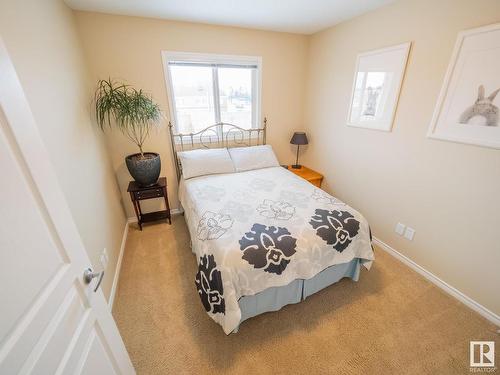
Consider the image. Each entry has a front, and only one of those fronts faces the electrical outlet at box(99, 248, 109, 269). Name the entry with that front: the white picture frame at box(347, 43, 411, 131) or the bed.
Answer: the white picture frame

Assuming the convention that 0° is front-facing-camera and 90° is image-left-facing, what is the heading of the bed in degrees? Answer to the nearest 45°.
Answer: approximately 315°

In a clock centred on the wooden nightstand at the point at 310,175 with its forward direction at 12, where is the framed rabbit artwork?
The framed rabbit artwork is roughly at 12 o'clock from the wooden nightstand.

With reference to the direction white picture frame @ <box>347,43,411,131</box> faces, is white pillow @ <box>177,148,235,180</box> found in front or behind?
in front

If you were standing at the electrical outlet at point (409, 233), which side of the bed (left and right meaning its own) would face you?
left

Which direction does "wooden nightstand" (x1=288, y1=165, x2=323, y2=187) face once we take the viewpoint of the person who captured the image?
facing the viewer and to the right of the viewer

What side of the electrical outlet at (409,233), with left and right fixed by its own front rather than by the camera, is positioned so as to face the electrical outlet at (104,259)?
front

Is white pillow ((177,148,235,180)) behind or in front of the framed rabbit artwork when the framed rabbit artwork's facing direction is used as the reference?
in front

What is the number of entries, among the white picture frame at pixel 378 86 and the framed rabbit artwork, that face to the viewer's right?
0

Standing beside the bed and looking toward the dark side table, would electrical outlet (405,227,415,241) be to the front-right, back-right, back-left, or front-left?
back-right

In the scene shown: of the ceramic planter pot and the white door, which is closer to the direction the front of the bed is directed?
the white door
